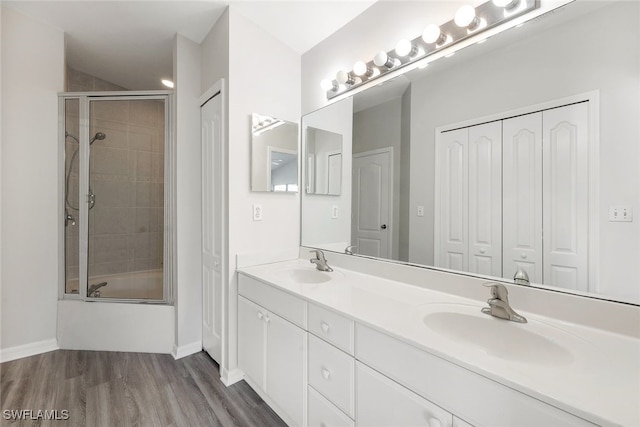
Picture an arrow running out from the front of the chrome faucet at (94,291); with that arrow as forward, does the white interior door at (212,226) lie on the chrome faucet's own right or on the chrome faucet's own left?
on the chrome faucet's own right

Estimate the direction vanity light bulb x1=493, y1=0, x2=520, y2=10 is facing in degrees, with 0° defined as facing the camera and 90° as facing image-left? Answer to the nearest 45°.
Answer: approximately 45°

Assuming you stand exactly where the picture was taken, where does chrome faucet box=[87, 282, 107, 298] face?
facing to the right of the viewer

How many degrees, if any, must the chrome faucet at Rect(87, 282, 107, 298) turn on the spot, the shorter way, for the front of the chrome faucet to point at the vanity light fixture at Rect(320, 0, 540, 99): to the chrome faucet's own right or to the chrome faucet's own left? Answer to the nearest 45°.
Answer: approximately 45° to the chrome faucet's own right

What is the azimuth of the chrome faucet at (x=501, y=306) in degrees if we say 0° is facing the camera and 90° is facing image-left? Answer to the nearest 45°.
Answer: approximately 45°

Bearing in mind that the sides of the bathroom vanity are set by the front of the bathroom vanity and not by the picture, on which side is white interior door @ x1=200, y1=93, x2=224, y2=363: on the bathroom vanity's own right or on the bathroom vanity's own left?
on the bathroom vanity's own right

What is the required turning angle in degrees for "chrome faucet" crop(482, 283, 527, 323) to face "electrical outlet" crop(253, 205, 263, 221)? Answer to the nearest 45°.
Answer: approximately 45° to its right

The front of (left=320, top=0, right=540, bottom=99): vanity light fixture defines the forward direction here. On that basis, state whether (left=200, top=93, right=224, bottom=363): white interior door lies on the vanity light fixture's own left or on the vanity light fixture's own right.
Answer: on the vanity light fixture's own right
